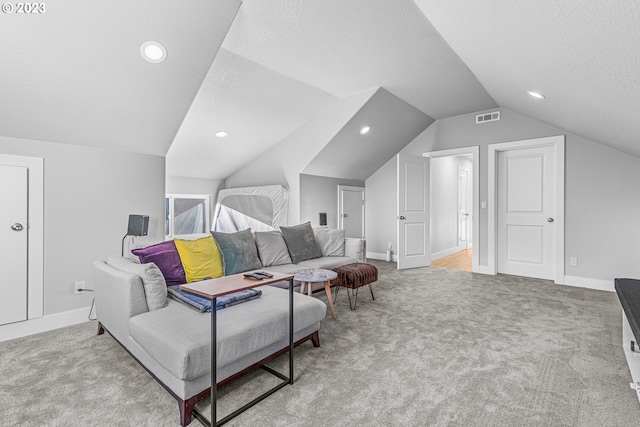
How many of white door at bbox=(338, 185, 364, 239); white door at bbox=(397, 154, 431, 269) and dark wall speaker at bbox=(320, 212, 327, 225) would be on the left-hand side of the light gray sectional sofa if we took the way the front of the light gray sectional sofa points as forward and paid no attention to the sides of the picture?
3

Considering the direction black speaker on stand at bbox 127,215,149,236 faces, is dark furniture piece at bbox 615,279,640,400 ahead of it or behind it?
ahead

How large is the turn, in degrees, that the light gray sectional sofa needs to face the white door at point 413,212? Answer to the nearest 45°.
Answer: approximately 90° to its left

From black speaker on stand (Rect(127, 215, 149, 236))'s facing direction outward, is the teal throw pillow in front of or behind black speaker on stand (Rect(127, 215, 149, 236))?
in front

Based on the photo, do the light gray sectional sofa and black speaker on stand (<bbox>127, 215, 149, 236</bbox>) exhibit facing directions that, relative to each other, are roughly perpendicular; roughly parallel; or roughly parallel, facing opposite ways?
roughly parallel

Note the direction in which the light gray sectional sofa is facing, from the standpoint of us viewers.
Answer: facing the viewer and to the right of the viewer

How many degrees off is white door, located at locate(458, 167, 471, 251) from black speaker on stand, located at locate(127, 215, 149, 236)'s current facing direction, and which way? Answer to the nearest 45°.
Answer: approximately 45° to its left

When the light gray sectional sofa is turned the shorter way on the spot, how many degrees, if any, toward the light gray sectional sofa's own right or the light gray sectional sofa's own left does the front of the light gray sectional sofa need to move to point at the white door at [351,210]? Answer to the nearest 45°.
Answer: approximately 90° to the light gray sectional sofa's own left

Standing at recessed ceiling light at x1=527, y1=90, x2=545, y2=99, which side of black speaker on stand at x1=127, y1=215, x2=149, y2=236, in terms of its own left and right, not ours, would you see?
front

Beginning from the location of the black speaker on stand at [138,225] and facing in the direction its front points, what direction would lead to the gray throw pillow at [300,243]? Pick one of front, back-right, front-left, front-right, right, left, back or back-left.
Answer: front-left

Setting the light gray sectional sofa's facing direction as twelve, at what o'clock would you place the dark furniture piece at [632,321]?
The dark furniture piece is roughly at 11 o'clock from the light gray sectional sofa.

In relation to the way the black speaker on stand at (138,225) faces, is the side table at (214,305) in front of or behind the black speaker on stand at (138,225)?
in front

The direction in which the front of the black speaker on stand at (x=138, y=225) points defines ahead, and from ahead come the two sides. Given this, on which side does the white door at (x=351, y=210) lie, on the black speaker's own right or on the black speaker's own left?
on the black speaker's own left

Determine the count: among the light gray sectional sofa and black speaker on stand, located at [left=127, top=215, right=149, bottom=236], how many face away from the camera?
0
